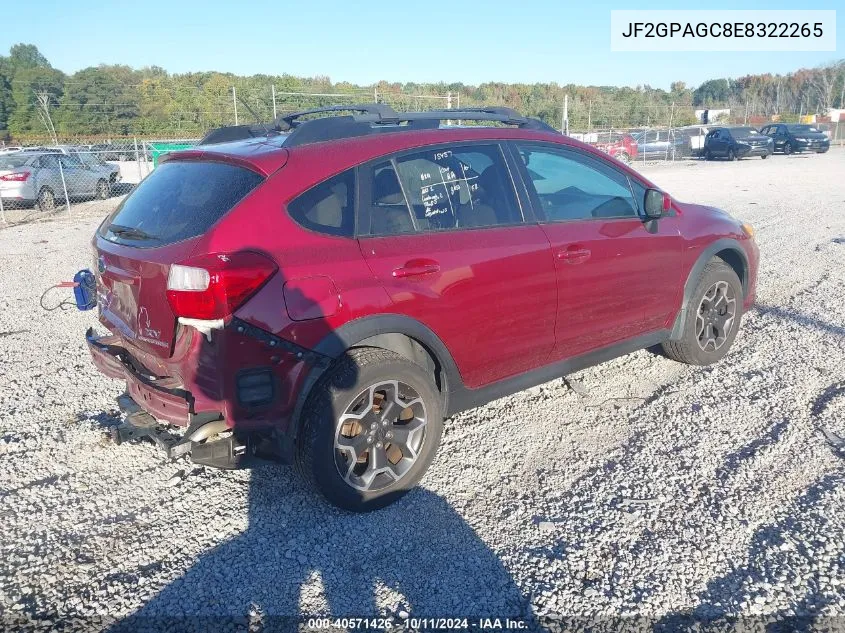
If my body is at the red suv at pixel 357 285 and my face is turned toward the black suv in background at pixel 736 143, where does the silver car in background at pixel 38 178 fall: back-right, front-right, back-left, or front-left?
front-left

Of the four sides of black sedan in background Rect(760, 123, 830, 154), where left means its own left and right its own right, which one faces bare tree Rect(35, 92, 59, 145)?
right

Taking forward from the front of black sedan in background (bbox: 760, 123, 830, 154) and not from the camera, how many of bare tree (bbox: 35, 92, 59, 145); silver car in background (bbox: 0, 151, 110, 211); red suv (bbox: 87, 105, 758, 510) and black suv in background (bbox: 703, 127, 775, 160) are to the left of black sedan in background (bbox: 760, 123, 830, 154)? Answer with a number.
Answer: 0

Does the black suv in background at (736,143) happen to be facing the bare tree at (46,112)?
no

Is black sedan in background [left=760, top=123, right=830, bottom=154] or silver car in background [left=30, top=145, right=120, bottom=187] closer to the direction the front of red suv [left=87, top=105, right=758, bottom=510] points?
the black sedan in background

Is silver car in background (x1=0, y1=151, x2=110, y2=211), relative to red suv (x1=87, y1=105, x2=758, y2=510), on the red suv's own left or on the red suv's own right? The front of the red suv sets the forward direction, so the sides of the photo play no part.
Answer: on the red suv's own left

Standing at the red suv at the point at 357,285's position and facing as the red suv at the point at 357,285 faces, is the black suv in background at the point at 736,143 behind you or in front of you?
in front

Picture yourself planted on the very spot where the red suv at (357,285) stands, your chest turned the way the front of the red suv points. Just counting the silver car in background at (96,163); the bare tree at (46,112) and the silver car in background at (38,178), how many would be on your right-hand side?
0

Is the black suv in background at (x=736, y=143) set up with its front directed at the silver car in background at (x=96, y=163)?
no

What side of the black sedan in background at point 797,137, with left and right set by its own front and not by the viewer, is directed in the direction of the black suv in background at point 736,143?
right

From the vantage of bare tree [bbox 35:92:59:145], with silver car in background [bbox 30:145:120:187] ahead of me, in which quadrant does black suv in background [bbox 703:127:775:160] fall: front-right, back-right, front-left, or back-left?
front-left

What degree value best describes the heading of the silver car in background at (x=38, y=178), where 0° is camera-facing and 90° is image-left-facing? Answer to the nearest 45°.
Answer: approximately 225°

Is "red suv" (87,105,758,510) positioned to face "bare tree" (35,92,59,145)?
no

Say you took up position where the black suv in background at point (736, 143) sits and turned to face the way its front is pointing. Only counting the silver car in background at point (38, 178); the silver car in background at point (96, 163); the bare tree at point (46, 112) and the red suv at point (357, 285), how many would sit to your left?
0

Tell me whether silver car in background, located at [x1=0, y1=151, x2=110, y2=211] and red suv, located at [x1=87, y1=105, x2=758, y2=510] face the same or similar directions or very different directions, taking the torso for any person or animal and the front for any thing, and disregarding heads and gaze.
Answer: same or similar directions

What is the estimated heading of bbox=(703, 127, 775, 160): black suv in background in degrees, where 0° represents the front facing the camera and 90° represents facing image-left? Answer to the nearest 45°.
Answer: approximately 315°

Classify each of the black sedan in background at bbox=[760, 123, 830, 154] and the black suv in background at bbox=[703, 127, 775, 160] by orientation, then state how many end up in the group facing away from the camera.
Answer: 0

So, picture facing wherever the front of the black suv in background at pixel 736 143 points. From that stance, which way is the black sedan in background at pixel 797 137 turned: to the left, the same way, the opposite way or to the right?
the same way

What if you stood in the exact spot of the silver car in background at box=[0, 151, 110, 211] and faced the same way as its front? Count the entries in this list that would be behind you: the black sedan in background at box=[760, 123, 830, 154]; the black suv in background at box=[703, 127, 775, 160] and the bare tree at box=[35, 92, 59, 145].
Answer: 0

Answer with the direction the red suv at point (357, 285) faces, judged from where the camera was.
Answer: facing away from the viewer and to the right of the viewer
